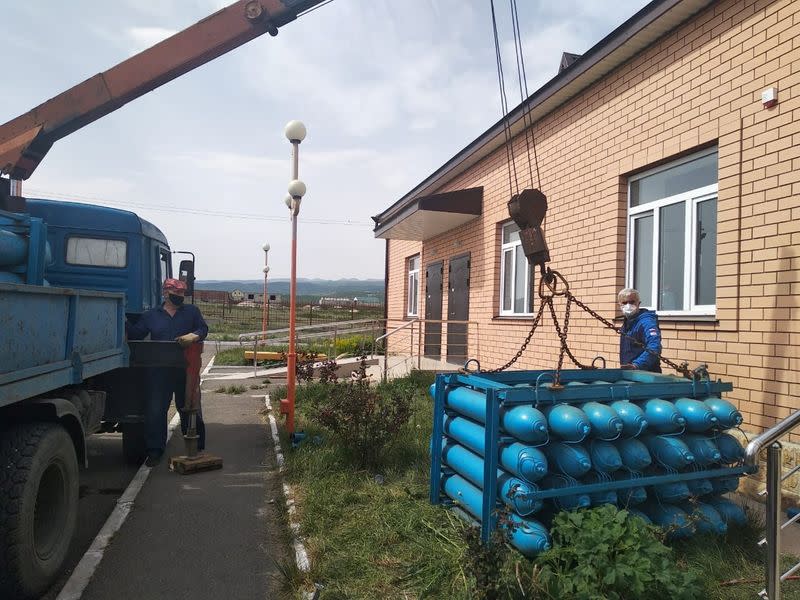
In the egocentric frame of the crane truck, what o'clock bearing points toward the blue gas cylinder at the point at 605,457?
The blue gas cylinder is roughly at 3 o'clock from the crane truck.

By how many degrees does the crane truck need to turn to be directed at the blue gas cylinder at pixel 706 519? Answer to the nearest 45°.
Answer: approximately 90° to its right

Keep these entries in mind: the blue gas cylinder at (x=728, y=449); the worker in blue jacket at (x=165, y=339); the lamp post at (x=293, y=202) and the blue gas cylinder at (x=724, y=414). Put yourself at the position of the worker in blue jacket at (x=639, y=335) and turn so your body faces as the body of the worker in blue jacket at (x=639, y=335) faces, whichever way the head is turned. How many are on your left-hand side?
2

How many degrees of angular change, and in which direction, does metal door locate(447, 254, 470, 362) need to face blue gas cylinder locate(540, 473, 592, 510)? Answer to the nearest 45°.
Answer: approximately 45° to its left

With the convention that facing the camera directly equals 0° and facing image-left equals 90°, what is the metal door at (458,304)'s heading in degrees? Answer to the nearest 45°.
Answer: approximately 45°

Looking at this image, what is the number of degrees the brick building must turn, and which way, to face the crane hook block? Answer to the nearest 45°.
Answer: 0° — it already faces it

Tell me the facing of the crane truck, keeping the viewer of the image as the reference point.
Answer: facing away from the viewer and to the right of the viewer

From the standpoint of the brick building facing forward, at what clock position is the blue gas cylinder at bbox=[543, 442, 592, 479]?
The blue gas cylinder is roughly at 11 o'clock from the brick building.

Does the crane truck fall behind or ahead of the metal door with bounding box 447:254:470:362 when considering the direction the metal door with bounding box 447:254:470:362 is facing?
ahead

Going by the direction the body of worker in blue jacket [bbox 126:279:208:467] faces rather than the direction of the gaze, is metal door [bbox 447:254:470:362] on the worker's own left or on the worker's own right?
on the worker's own left

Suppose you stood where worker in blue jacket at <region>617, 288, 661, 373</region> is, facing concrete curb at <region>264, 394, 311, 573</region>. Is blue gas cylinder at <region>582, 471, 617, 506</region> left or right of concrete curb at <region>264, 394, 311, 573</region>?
left

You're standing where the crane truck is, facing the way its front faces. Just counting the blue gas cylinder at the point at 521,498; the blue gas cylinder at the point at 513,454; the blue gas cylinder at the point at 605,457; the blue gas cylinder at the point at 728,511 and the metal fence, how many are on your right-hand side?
4

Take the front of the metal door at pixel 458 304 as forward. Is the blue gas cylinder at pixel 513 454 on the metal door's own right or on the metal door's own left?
on the metal door's own left
